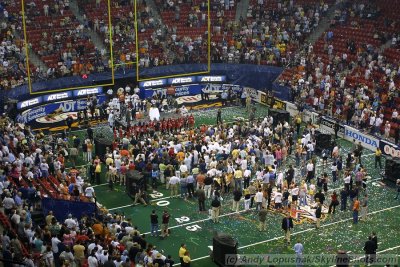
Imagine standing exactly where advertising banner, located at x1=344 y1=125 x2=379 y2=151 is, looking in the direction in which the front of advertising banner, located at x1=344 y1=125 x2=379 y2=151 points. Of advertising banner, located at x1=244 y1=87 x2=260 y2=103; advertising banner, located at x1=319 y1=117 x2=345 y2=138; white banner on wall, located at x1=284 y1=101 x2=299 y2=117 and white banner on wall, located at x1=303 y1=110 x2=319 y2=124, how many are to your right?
4

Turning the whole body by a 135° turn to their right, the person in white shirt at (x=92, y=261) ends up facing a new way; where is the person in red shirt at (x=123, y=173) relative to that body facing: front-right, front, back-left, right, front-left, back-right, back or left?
back

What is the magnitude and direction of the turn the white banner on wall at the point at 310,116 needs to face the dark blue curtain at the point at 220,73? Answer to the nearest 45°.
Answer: approximately 90° to its right

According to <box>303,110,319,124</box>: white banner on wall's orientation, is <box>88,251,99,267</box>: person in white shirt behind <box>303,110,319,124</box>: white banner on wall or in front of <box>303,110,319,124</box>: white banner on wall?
in front

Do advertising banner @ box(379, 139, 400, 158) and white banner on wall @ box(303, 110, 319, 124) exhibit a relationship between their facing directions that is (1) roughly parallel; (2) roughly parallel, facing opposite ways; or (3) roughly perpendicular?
roughly parallel

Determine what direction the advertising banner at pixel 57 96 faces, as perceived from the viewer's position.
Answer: facing the viewer and to the right of the viewer

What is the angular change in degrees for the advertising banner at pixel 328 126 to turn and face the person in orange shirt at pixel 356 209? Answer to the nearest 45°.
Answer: approximately 45° to its left

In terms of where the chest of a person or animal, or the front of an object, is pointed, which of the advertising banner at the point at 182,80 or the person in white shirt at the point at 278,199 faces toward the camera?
the advertising banner

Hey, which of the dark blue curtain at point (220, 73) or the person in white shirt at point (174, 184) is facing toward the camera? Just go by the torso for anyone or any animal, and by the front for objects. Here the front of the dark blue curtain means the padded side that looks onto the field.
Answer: the dark blue curtain

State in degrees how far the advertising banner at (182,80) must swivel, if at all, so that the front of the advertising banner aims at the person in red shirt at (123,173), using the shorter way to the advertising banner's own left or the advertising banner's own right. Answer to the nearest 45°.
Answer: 0° — it already faces them

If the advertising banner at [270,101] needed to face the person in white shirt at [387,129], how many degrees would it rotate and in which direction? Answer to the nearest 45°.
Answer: approximately 90° to its left

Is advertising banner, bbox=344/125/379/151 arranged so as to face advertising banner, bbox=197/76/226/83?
no

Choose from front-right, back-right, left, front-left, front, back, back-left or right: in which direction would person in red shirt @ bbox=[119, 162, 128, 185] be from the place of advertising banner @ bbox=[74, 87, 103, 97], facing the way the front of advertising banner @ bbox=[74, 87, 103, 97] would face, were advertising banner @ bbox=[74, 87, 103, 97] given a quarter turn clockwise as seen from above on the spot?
left

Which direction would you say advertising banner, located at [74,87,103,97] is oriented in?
toward the camera

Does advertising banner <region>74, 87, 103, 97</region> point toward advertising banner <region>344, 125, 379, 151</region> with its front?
no

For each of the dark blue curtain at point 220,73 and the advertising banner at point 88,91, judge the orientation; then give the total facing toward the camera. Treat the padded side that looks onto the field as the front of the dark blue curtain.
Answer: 2

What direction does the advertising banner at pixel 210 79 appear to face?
toward the camera

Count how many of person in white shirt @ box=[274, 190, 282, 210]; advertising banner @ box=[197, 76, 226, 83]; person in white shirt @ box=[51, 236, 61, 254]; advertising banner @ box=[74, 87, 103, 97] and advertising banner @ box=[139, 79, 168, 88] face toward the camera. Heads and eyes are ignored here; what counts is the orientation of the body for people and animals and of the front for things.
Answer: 3
